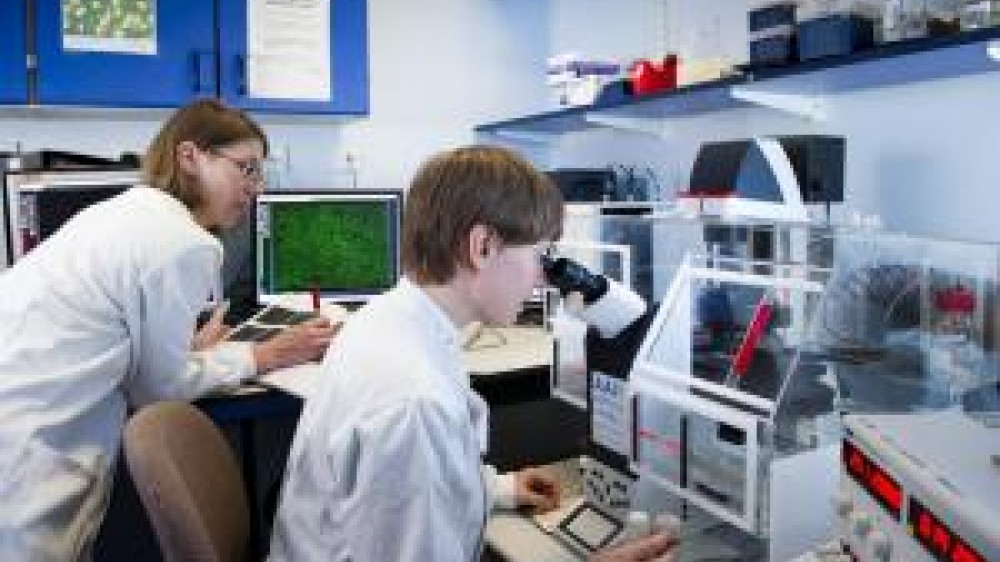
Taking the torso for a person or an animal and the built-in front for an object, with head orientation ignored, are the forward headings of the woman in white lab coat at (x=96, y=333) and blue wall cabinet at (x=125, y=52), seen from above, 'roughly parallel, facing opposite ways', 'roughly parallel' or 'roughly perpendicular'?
roughly perpendicular

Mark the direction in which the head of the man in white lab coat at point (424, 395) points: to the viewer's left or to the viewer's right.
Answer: to the viewer's right

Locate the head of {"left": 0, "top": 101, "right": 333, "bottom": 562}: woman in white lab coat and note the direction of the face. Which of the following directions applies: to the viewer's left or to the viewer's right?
to the viewer's right

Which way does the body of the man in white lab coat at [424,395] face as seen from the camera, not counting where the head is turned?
to the viewer's right

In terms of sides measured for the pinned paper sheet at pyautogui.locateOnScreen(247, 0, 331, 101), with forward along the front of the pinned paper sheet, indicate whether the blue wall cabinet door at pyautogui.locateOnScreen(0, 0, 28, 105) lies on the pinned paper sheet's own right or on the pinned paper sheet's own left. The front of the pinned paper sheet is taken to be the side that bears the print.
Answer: on the pinned paper sheet's own right

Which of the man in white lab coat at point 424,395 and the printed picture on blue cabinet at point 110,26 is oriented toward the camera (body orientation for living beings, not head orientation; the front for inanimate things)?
the printed picture on blue cabinet

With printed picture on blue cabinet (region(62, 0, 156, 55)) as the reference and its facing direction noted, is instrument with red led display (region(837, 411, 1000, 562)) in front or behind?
in front

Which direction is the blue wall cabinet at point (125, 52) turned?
toward the camera

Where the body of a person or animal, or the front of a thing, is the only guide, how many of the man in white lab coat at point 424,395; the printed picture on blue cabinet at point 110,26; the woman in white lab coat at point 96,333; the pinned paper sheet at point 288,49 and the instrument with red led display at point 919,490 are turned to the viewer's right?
2

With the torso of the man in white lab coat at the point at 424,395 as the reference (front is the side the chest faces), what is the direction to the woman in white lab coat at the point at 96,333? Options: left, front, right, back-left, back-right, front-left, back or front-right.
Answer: back-left

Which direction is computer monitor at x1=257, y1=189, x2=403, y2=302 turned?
toward the camera

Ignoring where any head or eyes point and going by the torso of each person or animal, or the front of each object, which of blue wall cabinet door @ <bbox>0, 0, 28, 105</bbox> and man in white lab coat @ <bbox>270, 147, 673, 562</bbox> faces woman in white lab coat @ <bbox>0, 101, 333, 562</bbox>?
the blue wall cabinet door

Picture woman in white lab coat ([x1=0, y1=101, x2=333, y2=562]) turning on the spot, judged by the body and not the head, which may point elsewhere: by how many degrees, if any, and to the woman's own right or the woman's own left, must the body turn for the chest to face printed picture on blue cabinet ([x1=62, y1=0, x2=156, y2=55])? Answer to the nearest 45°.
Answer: approximately 90° to the woman's own left

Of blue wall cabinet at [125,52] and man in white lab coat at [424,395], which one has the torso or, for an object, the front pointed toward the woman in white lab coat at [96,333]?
the blue wall cabinet

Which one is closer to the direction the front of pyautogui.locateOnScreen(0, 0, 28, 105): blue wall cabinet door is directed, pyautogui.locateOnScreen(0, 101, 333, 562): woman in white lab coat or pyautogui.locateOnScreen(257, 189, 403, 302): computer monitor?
the woman in white lab coat

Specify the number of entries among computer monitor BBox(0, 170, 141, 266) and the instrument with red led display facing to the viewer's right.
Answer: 0
